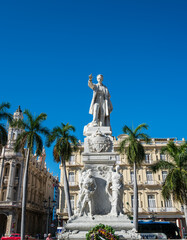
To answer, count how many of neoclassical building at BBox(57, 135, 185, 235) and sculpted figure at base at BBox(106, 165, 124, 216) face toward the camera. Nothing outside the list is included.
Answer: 2

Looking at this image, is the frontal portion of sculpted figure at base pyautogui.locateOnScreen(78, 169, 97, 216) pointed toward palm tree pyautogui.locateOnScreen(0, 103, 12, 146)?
no

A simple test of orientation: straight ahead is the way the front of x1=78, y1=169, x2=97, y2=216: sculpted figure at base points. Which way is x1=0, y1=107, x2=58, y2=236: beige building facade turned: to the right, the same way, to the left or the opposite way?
to the left

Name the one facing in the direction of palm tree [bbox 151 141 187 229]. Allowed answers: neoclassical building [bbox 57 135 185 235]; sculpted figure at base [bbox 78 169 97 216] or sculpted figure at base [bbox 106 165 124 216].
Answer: the neoclassical building

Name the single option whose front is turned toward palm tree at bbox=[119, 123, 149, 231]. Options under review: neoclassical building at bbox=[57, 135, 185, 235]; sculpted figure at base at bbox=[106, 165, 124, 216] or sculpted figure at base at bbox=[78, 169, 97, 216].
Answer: the neoclassical building

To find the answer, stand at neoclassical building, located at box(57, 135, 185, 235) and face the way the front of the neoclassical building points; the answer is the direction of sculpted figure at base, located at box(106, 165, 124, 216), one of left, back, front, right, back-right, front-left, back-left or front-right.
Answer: front

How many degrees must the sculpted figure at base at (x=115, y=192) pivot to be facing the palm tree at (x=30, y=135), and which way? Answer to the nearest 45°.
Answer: approximately 135° to its right

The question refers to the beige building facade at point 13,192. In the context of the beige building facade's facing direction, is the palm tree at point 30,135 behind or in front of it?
in front

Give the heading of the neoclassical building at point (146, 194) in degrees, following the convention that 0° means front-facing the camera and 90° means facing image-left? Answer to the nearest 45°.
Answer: approximately 0°

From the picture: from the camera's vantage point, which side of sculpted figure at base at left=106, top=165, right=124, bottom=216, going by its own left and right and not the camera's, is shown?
front

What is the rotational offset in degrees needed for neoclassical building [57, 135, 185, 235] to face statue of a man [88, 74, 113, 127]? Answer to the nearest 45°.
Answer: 0° — it already faces it

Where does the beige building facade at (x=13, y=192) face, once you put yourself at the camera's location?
facing the viewer and to the right of the viewer

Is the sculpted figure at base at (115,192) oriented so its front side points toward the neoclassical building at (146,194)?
no

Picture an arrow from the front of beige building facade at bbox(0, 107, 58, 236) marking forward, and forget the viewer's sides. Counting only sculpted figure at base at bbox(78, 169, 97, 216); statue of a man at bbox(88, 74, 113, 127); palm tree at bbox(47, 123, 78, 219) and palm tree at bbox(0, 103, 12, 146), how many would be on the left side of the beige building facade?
0

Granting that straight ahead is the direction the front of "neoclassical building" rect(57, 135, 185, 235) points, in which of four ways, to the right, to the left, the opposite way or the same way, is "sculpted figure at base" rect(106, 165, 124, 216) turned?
the same way

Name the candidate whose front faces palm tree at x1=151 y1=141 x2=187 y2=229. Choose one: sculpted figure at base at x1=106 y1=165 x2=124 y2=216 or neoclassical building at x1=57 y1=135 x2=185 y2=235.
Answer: the neoclassical building

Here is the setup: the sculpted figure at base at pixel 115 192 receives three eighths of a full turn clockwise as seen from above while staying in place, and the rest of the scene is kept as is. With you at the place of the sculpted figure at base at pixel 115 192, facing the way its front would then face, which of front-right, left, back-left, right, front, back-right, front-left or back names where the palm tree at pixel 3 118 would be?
front

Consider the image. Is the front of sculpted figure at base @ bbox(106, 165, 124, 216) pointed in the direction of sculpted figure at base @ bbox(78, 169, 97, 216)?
no

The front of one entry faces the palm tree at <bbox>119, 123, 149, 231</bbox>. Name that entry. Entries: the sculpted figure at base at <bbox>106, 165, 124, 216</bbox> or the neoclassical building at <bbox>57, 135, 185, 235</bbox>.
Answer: the neoclassical building
